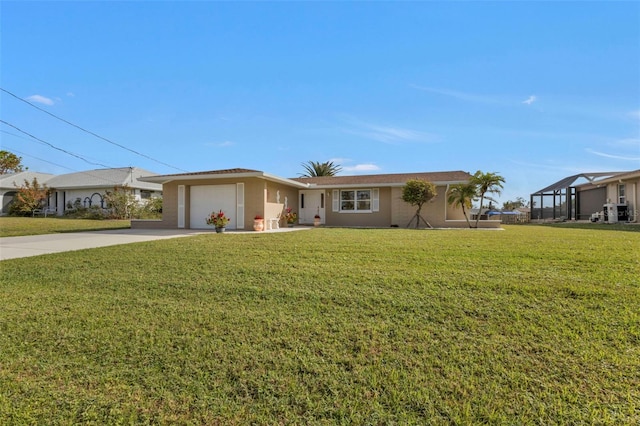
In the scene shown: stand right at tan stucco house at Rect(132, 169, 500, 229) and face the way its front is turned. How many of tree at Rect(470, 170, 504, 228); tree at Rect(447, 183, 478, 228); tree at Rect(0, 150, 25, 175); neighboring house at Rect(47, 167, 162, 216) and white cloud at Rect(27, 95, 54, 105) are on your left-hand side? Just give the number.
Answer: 2

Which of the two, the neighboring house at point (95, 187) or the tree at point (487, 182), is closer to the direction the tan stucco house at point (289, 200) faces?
the tree

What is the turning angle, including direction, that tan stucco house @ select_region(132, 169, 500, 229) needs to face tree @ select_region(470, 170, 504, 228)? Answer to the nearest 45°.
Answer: approximately 90° to its left

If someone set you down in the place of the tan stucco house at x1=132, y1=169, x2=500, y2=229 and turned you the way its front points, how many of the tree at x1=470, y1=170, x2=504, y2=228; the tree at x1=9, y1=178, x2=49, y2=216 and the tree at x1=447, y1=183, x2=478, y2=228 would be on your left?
2

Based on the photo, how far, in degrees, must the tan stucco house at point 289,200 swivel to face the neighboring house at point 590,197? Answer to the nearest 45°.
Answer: approximately 90° to its left

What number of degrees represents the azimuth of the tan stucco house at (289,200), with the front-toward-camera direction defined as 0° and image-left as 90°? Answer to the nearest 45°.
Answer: approximately 0°

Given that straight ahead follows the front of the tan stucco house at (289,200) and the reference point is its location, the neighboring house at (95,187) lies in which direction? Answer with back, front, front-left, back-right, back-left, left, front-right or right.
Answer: back-right

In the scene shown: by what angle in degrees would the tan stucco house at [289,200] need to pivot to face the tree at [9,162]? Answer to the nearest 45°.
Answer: approximately 135° to its right

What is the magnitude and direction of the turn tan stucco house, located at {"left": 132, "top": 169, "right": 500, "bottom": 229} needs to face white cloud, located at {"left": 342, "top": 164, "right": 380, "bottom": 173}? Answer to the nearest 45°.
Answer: approximately 180°

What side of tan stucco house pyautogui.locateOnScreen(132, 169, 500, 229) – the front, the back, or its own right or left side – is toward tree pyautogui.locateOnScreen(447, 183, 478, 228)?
left

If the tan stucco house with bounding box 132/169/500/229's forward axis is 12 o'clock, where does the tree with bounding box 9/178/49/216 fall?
The tree is roughly at 4 o'clock from the tan stucco house.
